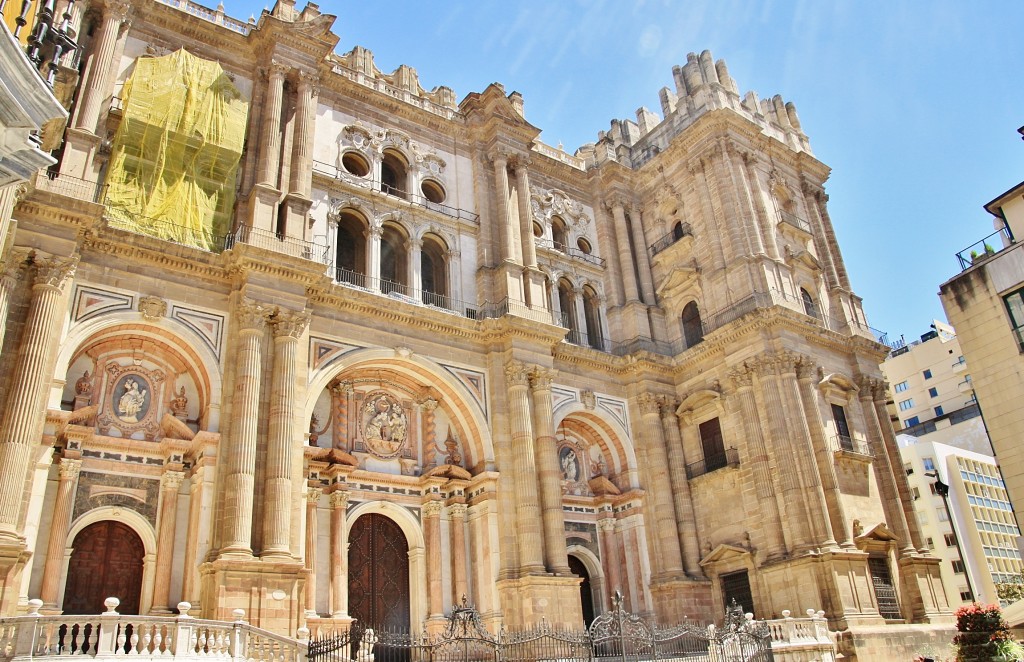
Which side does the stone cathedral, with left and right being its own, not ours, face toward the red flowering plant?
front
